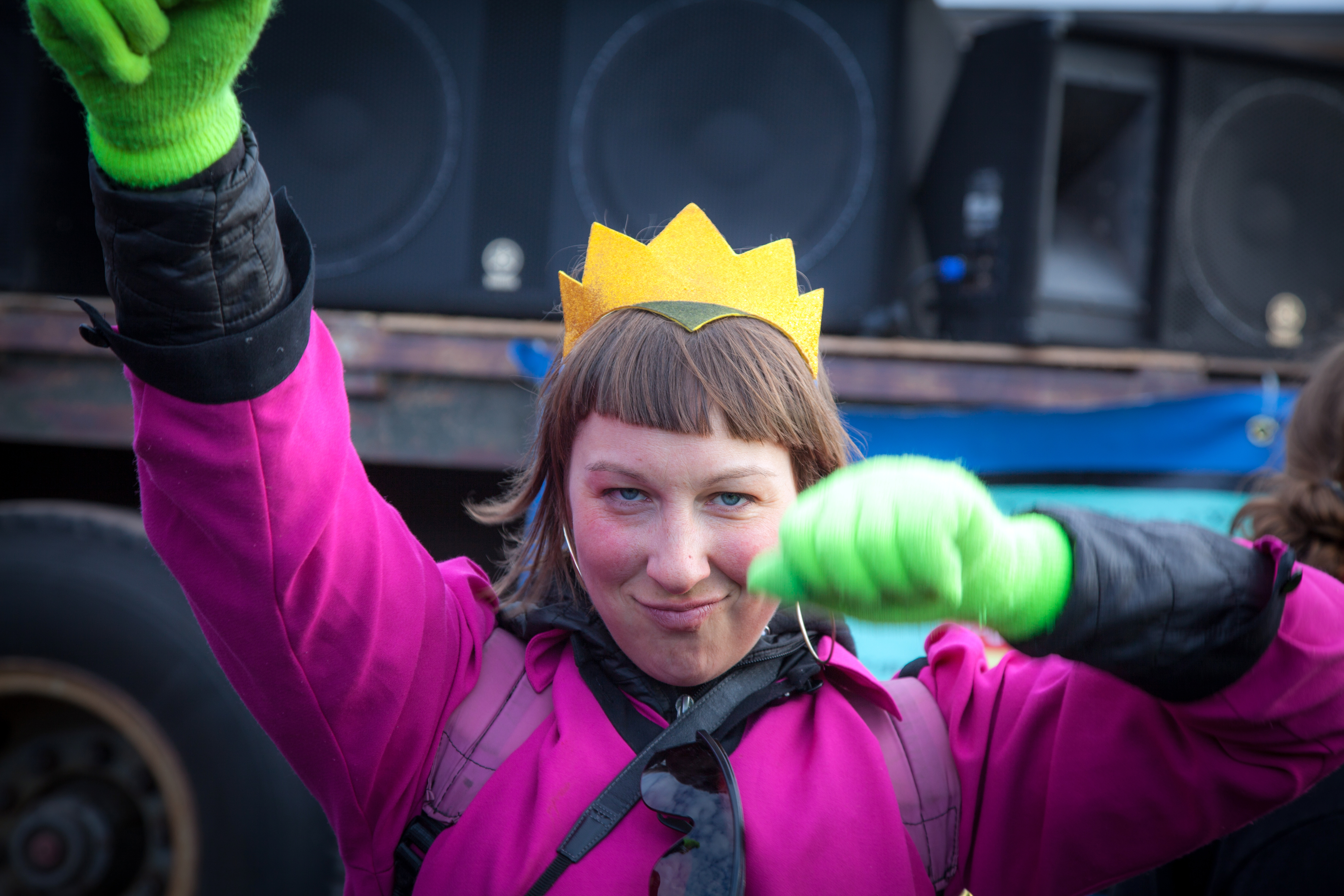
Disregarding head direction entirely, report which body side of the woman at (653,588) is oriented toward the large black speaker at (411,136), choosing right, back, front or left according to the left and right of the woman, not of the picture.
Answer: back

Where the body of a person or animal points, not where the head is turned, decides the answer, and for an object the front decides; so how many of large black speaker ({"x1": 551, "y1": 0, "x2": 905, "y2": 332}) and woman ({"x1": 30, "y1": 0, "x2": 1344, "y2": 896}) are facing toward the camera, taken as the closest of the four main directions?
2

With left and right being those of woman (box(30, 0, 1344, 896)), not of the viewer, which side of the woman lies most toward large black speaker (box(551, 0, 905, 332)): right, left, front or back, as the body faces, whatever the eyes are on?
back

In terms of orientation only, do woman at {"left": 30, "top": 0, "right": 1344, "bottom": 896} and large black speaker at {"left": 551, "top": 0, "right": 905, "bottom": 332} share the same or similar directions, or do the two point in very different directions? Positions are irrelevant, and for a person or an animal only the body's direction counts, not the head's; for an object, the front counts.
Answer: same or similar directions

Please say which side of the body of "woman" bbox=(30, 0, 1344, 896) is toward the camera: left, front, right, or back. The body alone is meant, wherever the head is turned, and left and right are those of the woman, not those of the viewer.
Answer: front

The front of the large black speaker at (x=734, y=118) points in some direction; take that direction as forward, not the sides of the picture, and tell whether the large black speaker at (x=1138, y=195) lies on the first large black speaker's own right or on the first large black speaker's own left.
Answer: on the first large black speaker's own left

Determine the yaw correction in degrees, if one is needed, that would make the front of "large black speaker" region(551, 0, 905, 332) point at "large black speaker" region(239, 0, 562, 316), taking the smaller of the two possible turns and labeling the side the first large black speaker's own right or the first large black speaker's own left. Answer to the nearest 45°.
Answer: approximately 90° to the first large black speaker's own right

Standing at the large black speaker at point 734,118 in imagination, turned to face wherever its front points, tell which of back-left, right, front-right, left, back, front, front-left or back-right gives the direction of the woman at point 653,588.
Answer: front

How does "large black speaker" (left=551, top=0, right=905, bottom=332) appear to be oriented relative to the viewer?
toward the camera

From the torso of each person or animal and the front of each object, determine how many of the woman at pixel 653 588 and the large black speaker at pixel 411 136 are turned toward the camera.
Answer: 2

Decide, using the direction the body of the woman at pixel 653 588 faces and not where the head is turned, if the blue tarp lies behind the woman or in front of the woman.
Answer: behind

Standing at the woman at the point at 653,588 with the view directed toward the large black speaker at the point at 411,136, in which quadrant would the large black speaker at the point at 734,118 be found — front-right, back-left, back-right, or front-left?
front-right

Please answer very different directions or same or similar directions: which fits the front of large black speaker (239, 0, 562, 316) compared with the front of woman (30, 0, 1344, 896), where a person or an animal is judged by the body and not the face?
same or similar directions

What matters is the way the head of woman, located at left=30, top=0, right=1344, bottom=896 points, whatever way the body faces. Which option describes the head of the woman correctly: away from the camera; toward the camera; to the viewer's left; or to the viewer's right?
toward the camera

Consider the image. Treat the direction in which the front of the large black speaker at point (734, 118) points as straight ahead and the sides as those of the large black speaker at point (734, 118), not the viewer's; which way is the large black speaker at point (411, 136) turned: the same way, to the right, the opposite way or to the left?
the same way

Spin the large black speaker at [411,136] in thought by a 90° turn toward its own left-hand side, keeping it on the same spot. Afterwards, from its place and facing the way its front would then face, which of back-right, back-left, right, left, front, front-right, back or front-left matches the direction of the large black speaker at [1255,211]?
front

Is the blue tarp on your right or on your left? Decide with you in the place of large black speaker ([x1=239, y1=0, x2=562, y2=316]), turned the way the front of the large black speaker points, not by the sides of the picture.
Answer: on your left
